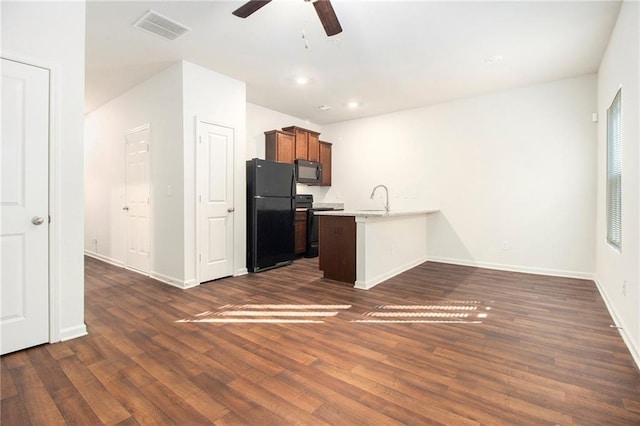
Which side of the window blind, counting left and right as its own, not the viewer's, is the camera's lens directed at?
left

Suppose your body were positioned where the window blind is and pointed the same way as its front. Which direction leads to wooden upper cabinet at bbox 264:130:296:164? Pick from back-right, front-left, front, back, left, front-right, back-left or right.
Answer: front

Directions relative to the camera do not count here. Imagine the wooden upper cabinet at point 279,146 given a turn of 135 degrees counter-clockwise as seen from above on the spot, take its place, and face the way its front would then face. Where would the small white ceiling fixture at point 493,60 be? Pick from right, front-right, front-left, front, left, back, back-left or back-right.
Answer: back-right

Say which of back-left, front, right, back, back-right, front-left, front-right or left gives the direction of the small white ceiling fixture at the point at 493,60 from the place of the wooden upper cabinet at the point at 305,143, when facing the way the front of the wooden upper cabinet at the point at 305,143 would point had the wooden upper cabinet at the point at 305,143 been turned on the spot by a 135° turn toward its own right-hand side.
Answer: back-left

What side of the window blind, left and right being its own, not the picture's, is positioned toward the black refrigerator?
front

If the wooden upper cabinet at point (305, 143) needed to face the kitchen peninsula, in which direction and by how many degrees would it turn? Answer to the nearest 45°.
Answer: approximately 45° to its right

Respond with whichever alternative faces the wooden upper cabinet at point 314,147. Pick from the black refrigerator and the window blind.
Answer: the window blind

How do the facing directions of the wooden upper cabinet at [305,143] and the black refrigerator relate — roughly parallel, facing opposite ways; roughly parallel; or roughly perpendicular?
roughly parallel

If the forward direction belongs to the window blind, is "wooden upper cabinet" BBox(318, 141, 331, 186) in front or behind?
in front

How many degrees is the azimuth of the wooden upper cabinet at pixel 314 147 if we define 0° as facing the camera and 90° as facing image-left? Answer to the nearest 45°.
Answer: approximately 315°

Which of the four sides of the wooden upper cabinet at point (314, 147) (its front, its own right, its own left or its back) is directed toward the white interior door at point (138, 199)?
right

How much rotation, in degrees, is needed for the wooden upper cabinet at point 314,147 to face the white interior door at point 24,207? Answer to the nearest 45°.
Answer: approximately 90° to its right

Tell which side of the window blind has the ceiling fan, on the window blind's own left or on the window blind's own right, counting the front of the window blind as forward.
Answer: on the window blind's own left

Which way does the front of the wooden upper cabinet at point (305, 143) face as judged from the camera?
facing the viewer and to the right of the viewer

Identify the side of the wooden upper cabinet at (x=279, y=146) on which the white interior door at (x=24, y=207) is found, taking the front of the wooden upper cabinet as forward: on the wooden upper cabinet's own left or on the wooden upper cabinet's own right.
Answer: on the wooden upper cabinet's own right
